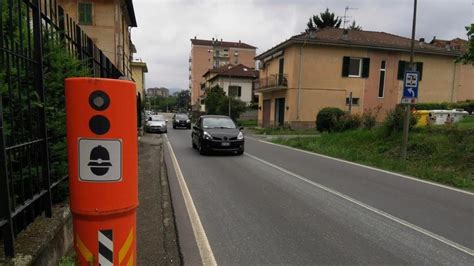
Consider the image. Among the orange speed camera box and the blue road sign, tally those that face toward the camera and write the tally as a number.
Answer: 2

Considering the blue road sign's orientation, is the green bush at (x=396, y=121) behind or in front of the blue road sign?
behind

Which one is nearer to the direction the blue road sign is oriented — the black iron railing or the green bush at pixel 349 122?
the black iron railing

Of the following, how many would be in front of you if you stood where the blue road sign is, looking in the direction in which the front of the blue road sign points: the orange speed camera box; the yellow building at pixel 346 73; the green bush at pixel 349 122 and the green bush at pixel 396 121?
1

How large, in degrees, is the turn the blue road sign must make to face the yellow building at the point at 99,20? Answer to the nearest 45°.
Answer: approximately 90° to its right

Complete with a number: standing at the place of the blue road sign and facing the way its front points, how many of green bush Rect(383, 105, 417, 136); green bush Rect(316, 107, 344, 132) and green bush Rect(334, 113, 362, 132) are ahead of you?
0

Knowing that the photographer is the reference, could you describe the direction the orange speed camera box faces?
facing the viewer

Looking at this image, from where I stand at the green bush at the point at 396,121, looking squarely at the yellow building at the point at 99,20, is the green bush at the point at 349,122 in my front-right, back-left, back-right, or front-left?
front-right

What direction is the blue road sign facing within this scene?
toward the camera

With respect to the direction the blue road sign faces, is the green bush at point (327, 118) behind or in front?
behind

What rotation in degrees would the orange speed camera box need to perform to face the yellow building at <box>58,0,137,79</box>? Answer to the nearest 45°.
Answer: approximately 180°
